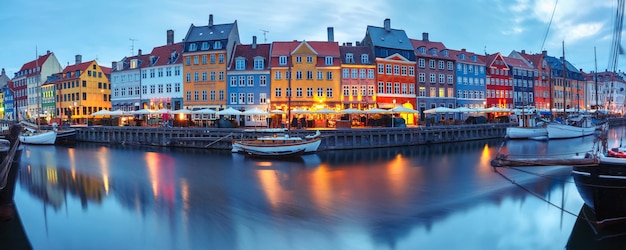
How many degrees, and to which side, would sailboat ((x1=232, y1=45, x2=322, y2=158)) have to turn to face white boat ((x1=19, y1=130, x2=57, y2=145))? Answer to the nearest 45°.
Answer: approximately 135° to its left

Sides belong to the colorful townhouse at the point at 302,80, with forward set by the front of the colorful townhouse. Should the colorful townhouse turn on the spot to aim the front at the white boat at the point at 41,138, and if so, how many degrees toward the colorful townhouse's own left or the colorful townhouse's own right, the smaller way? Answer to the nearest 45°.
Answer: approximately 90° to the colorful townhouse's own right

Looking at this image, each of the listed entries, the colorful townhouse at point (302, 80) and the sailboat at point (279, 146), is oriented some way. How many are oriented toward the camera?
1

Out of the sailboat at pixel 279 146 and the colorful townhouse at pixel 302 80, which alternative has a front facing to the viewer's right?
the sailboat

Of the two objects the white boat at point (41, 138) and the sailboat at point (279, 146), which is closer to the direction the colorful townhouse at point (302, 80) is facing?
the sailboat

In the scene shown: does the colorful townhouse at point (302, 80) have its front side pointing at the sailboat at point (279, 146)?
yes

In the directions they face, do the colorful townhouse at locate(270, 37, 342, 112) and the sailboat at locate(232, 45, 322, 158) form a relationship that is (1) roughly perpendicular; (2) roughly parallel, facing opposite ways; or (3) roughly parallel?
roughly perpendicular

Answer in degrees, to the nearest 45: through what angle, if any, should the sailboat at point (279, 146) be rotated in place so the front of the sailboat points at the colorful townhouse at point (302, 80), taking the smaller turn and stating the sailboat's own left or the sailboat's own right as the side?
approximately 90° to the sailboat's own left
